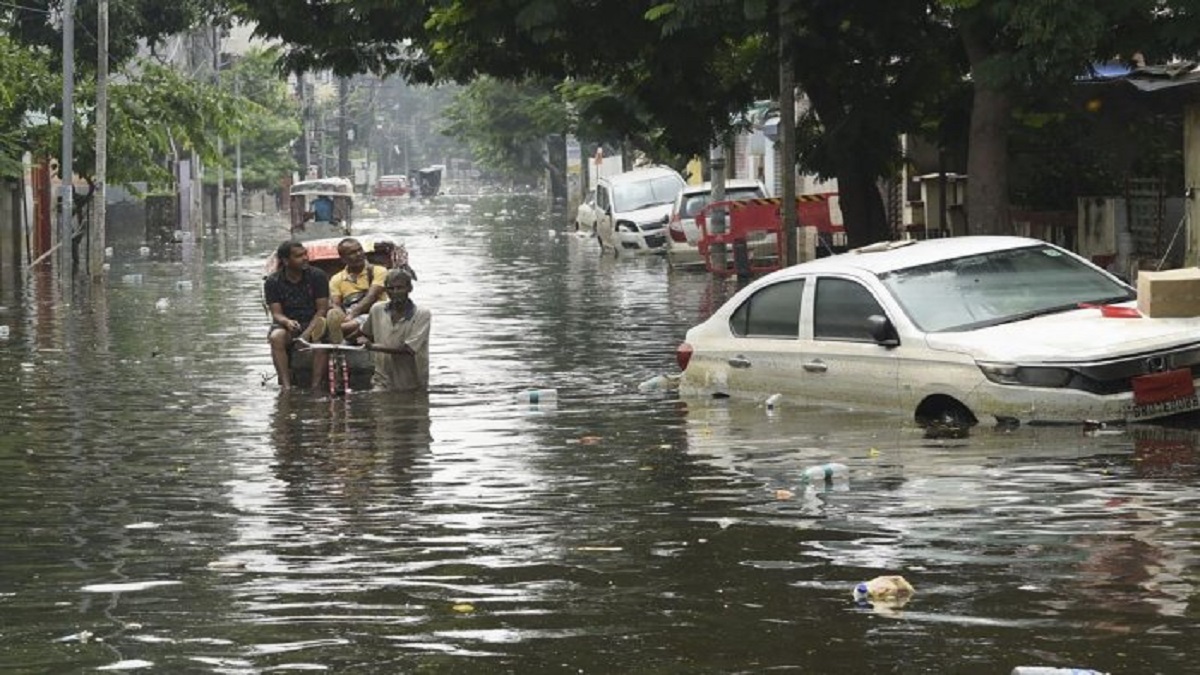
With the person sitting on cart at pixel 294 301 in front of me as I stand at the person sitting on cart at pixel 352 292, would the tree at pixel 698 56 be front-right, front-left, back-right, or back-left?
back-right

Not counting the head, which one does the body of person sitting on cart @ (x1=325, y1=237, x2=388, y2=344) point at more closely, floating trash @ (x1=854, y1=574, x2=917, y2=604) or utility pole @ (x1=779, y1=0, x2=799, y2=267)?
the floating trash

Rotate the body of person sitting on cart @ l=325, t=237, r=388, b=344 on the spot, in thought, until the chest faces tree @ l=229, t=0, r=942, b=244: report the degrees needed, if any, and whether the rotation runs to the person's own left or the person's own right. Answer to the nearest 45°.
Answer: approximately 135° to the person's own left

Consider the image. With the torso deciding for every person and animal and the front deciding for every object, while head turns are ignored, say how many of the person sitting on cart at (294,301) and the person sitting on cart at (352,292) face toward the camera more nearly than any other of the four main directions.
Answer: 2

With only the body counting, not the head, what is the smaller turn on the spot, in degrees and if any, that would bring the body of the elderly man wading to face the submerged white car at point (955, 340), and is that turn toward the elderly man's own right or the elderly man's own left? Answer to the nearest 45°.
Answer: approximately 45° to the elderly man's own left

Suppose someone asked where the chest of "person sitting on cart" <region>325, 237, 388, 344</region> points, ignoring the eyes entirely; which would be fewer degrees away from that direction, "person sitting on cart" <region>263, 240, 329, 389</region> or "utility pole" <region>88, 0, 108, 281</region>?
the person sitting on cart

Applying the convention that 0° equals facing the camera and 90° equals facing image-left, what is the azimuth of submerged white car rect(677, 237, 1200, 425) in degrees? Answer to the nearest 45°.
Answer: approximately 315°

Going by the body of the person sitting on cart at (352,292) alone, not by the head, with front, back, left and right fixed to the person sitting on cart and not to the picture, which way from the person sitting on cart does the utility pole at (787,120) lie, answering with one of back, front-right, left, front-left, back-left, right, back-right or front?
back-left

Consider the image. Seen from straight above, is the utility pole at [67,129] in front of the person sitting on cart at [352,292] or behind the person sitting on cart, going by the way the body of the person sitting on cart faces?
behind
